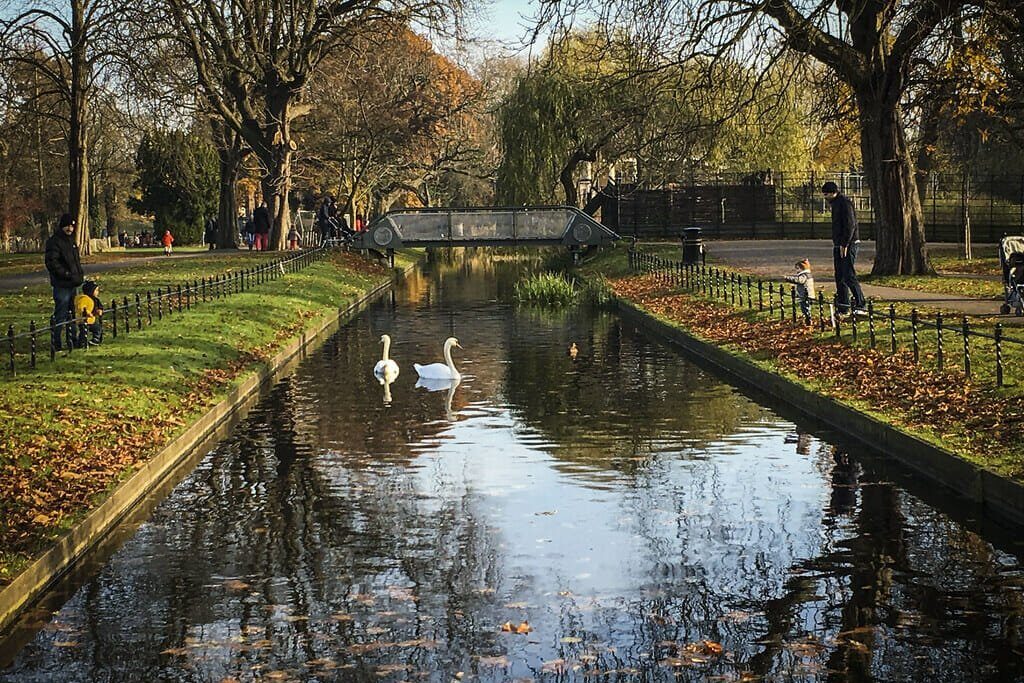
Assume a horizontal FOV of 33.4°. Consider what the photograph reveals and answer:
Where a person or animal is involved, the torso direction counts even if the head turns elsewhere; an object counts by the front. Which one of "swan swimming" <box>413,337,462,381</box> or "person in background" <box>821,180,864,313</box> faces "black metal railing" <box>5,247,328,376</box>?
the person in background

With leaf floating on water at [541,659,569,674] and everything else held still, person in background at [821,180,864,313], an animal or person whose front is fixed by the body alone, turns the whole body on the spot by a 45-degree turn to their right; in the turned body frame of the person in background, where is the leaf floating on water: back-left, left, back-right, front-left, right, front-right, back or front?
back-left

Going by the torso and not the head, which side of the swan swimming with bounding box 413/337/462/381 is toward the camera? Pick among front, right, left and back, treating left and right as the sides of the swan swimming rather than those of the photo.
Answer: right

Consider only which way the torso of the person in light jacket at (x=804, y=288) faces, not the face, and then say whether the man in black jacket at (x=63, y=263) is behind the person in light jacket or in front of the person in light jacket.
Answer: in front

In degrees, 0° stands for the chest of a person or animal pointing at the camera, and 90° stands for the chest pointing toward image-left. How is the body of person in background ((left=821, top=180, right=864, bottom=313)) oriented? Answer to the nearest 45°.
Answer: approximately 90°

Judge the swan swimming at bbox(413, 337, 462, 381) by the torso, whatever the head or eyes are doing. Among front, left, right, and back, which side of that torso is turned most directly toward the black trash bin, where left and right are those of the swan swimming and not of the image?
left

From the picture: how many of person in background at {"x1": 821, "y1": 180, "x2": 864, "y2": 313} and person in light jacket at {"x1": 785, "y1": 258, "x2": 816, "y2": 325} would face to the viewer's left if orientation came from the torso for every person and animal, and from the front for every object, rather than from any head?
2

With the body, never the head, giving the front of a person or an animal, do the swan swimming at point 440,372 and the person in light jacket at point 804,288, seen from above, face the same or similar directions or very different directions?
very different directions

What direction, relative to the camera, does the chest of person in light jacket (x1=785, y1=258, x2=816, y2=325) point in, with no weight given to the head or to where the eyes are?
to the viewer's left

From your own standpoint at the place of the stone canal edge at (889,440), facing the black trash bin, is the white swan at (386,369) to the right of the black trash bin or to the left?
left

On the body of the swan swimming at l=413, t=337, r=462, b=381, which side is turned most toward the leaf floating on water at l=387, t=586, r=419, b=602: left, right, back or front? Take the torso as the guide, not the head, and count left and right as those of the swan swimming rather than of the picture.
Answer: right

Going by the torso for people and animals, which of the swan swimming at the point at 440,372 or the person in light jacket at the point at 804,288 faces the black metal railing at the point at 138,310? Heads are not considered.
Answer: the person in light jacket

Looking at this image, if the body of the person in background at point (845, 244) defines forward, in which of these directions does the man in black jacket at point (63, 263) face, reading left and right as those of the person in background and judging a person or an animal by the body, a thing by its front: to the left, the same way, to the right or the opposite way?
the opposite way

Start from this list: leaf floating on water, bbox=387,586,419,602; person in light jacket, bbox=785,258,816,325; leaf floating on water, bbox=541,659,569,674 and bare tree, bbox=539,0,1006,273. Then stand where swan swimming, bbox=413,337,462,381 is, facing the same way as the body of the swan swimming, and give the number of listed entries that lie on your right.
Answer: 2

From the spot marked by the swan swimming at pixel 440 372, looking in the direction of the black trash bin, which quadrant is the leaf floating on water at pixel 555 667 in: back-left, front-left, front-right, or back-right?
back-right
